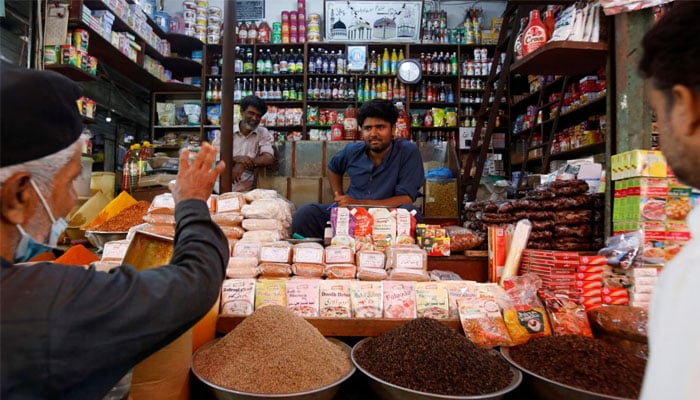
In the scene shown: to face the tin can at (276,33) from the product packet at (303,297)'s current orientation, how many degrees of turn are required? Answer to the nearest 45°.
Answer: approximately 180°

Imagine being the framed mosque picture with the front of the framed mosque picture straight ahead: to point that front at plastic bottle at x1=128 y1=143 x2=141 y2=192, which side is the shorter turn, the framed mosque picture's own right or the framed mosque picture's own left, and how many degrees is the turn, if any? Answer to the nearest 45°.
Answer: approximately 45° to the framed mosque picture's own right

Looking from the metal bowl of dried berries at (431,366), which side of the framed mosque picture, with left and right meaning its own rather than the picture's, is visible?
front

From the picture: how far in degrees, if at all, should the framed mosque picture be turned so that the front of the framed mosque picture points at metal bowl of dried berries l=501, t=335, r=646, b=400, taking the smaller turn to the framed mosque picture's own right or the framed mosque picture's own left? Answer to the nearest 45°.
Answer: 0° — it already faces it

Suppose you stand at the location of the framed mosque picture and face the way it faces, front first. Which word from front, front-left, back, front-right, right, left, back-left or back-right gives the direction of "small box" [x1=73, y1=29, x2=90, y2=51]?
front-right

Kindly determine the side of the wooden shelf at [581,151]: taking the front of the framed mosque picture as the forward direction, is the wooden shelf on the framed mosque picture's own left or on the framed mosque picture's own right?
on the framed mosque picture's own left

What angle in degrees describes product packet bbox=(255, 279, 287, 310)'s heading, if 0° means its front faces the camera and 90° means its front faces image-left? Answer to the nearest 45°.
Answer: approximately 0°

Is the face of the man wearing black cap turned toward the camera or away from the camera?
away from the camera

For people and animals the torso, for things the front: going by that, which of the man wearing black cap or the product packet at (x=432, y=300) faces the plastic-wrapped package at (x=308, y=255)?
the man wearing black cap

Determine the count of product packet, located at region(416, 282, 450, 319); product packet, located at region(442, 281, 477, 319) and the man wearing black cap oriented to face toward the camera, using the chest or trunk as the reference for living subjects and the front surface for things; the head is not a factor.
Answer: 2

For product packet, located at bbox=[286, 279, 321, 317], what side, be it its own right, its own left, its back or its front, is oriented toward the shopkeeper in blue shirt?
back

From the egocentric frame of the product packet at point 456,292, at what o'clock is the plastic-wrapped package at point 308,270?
The plastic-wrapped package is roughly at 3 o'clock from the product packet.

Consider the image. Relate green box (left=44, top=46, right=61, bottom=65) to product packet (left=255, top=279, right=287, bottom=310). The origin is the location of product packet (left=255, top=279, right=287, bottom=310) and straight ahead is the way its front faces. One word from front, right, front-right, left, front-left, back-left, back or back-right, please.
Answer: back-right
